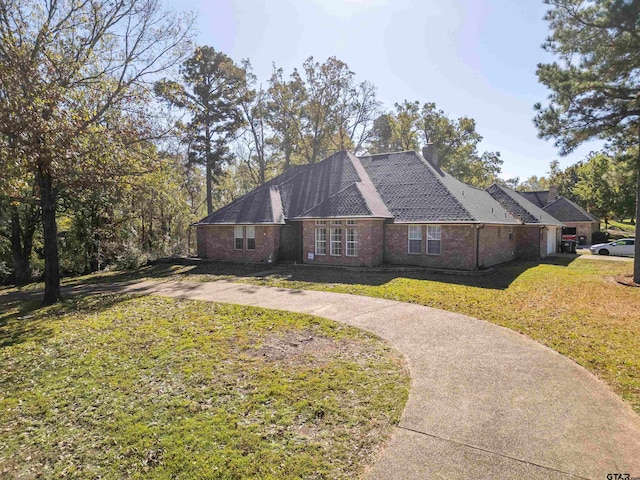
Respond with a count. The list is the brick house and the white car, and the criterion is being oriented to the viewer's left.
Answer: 1

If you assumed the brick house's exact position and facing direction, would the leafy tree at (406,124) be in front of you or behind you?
behind

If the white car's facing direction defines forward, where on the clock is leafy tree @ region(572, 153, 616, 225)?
The leafy tree is roughly at 3 o'clock from the white car.

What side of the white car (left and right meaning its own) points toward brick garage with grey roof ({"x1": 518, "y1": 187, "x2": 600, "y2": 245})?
right

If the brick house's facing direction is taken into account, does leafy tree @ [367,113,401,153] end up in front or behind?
behind

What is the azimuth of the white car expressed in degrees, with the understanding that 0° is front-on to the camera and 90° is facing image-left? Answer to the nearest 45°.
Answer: approximately 90°

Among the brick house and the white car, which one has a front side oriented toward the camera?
the brick house

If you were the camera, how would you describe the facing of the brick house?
facing the viewer

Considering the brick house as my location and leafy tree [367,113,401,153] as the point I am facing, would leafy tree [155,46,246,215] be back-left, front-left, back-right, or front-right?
front-left

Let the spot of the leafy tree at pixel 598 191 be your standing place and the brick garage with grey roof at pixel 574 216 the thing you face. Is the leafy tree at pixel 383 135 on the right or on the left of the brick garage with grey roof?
right

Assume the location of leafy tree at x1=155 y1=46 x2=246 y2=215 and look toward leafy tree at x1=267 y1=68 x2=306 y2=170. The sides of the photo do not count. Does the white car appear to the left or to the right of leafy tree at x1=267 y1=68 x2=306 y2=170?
right

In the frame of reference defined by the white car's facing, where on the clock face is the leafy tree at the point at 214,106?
The leafy tree is roughly at 11 o'clock from the white car.

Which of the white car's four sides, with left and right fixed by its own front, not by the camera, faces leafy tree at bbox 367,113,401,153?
front

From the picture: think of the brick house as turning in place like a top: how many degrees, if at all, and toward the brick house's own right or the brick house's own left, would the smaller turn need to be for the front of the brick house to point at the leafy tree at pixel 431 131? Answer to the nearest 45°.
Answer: approximately 180°

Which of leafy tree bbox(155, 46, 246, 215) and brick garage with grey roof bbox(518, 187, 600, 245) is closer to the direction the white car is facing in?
the leafy tree
